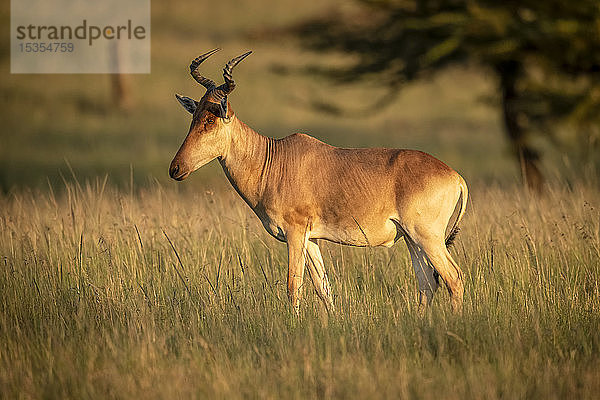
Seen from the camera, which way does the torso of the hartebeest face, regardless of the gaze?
to the viewer's left

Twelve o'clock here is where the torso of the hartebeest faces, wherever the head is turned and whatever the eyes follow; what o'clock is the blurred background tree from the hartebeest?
The blurred background tree is roughly at 4 o'clock from the hartebeest.
